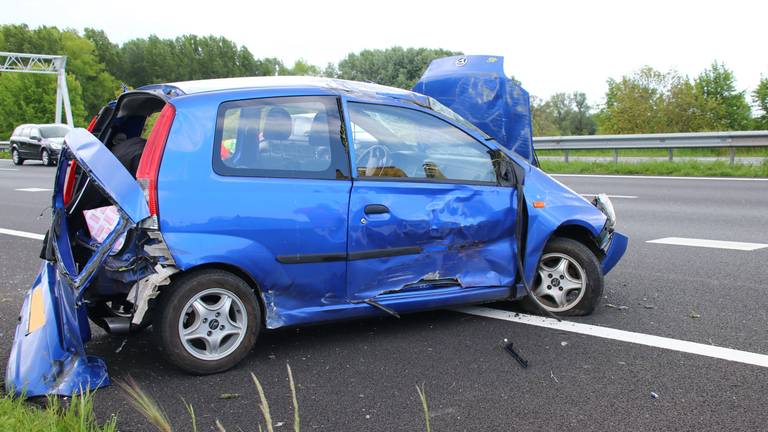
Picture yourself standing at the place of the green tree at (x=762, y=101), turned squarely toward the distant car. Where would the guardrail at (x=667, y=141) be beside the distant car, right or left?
left

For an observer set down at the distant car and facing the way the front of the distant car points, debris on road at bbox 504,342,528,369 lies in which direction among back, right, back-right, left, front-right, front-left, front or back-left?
front-right

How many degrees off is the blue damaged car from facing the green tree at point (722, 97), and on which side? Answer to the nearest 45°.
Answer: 0° — it already faces it

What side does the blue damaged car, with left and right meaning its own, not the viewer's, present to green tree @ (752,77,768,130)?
front

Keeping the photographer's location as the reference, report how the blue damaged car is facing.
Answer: facing away from the viewer and to the right of the viewer

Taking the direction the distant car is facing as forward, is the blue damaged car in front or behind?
in front

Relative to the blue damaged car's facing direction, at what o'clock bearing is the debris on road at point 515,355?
The debris on road is roughly at 2 o'clock from the blue damaged car.

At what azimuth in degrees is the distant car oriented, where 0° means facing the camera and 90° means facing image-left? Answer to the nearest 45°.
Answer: approximately 315°

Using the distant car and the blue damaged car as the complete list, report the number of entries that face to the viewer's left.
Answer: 0
